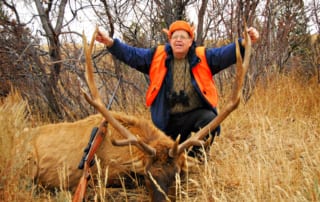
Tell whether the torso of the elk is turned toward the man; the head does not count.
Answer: no

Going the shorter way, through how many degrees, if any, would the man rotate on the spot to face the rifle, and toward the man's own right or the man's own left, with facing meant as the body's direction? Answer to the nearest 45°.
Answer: approximately 45° to the man's own right

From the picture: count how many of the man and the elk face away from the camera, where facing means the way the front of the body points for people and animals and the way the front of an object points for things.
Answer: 0

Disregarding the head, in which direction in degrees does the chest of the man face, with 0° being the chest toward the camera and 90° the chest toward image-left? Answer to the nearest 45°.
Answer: approximately 0°

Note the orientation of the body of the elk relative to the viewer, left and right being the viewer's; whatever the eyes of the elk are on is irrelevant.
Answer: facing the viewer and to the right of the viewer

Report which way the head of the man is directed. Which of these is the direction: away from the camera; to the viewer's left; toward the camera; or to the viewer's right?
toward the camera
